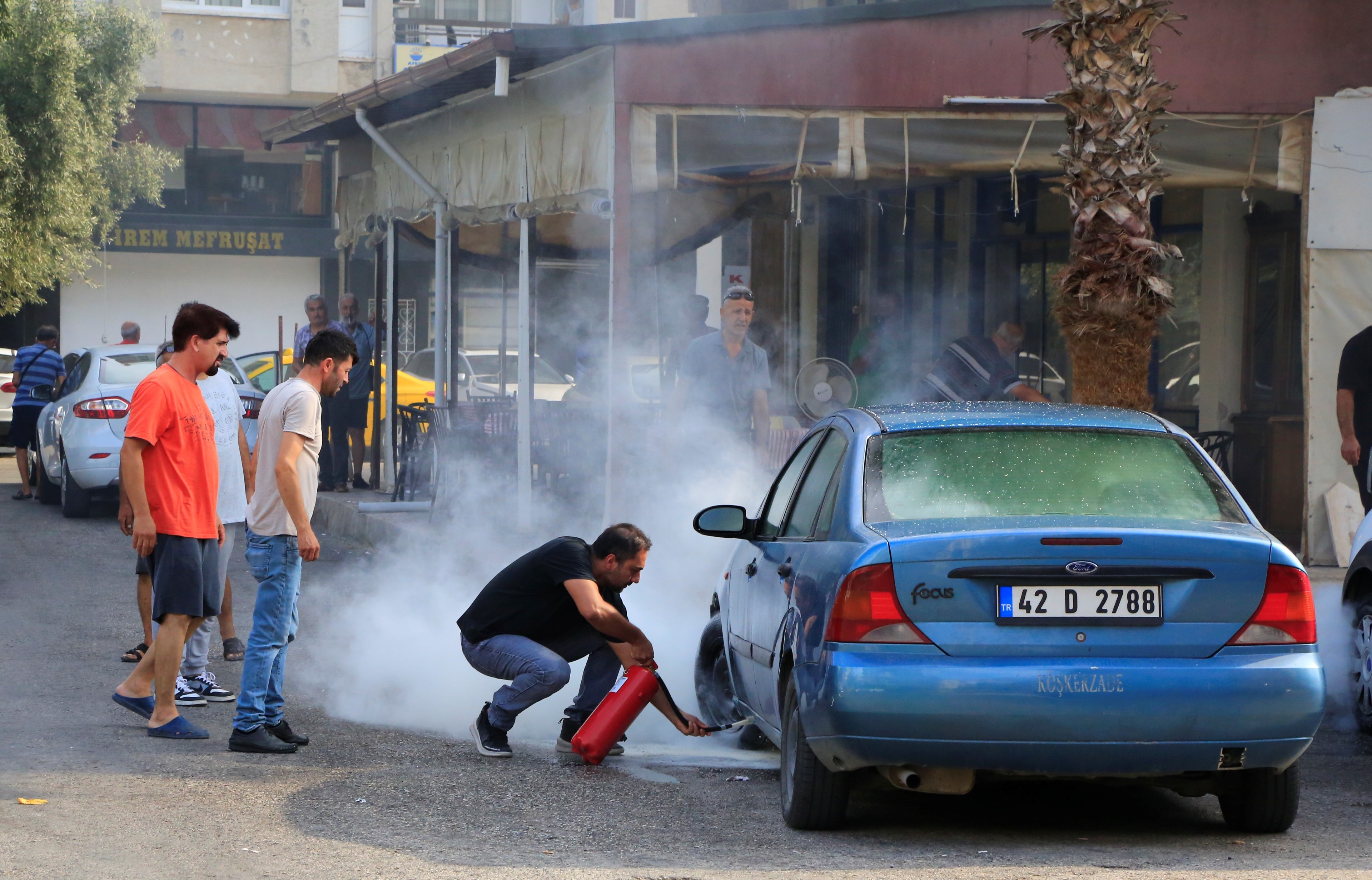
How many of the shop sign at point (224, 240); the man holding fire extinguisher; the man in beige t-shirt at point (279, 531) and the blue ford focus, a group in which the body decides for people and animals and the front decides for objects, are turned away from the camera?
1

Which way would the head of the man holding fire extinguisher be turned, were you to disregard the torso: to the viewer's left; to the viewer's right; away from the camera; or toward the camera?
to the viewer's right

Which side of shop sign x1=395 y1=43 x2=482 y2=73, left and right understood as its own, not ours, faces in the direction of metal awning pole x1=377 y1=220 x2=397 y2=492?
front

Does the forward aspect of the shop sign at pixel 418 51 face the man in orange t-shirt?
yes

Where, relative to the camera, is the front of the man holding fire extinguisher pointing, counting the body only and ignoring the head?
to the viewer's right

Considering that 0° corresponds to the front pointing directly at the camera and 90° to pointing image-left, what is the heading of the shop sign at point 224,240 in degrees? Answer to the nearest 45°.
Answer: approximately 0°

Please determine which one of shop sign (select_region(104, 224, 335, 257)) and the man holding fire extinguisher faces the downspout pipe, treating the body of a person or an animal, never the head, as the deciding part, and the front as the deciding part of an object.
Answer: the shop sign

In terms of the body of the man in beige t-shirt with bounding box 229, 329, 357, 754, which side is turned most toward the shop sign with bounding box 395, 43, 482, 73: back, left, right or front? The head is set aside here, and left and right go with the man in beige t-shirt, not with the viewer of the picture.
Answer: left

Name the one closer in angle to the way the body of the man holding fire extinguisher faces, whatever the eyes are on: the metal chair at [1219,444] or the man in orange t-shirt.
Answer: the metal chair

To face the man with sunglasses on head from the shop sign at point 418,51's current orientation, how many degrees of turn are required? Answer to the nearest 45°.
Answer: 0° — it already faces them

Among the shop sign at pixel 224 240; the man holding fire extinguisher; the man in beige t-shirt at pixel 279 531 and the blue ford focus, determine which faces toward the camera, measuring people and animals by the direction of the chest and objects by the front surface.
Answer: the shop sign

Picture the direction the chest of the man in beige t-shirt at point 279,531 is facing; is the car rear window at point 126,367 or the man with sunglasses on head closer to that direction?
the man with sunglasses on head

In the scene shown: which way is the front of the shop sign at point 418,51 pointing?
toward the camera

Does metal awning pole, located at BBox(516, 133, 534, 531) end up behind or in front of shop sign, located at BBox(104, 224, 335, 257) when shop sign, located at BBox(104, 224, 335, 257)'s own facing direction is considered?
in front

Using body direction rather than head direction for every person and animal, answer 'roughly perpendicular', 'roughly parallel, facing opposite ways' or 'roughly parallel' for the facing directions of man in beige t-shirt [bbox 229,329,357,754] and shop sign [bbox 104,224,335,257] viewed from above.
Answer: roughly perpendicular

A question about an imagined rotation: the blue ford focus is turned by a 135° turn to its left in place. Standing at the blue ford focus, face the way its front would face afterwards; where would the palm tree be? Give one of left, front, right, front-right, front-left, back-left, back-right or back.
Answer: back-right

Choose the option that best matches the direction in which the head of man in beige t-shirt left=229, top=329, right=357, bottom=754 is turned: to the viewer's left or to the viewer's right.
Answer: to the viewer's right

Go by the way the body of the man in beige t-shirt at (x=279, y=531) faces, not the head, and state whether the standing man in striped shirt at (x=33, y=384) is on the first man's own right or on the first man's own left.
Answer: on the first man's own left

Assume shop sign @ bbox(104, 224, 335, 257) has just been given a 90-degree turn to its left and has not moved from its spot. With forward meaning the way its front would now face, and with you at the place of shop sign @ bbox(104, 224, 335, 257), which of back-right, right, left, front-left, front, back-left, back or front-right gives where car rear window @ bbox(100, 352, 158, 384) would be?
right

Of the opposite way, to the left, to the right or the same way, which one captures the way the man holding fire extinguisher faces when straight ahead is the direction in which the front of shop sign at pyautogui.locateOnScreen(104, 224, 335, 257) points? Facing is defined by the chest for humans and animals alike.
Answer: to the left

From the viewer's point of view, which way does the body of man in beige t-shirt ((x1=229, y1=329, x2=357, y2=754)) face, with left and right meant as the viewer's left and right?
facing to the right of the viewer
